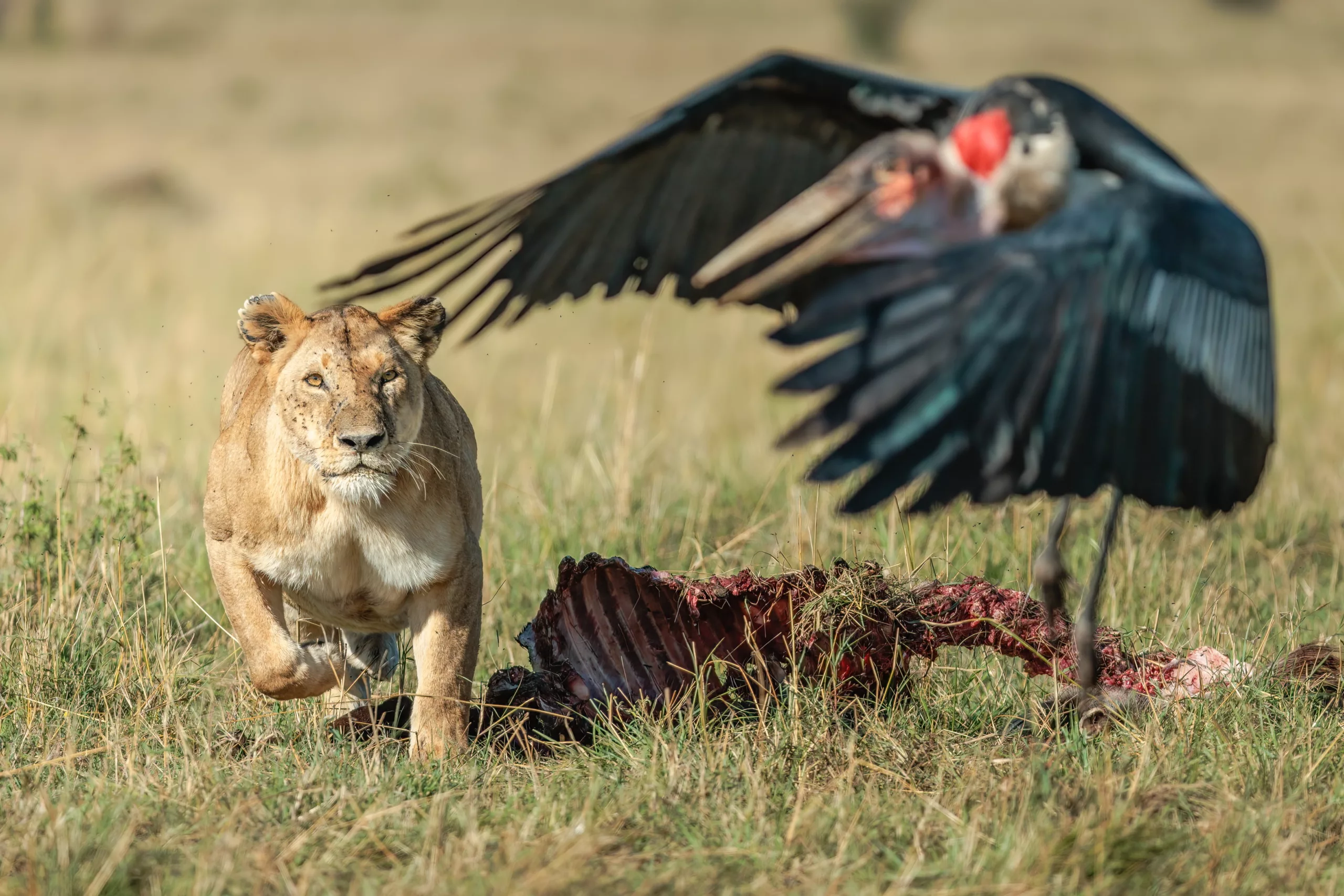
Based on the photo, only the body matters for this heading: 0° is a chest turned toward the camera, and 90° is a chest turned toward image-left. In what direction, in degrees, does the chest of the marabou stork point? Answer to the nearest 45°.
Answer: approximately 45°

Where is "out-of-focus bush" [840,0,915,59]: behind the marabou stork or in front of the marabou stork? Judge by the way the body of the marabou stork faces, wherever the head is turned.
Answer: behind

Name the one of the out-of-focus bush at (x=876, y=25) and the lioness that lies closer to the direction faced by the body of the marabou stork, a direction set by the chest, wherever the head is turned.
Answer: the lioness

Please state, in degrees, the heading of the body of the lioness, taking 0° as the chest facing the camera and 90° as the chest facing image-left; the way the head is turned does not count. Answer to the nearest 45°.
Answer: approximately 0°

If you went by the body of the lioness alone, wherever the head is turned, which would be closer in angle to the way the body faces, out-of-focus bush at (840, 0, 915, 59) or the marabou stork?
the marabou stork

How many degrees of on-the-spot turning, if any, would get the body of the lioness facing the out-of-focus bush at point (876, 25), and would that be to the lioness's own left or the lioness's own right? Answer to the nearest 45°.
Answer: approximately 180°

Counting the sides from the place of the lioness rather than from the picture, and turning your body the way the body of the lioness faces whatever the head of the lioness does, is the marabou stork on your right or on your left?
on your left
